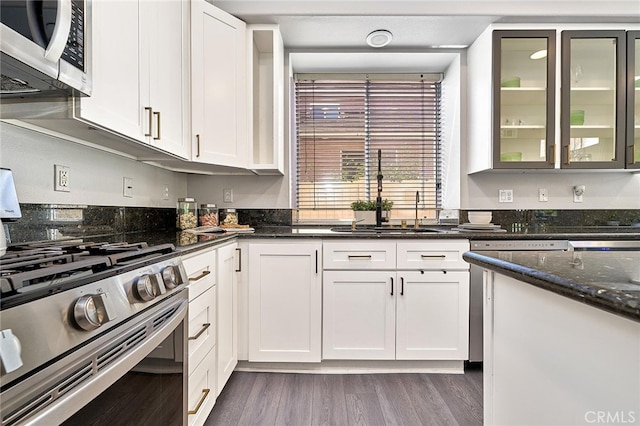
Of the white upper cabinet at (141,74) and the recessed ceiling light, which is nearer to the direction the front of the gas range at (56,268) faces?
the recessed ceiling light

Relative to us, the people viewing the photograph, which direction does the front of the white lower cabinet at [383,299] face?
facing the viewer

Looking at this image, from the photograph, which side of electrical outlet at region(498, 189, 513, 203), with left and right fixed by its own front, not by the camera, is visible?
front

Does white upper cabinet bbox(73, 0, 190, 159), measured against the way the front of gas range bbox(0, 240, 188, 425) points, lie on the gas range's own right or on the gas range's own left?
on the gas range's own left

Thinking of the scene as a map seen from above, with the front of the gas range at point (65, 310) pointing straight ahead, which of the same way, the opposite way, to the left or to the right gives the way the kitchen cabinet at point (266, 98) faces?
to the right

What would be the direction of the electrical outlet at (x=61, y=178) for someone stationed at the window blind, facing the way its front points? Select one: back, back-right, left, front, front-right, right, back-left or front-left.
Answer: front-right

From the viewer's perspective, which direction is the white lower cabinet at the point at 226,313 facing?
to the viewer's right
